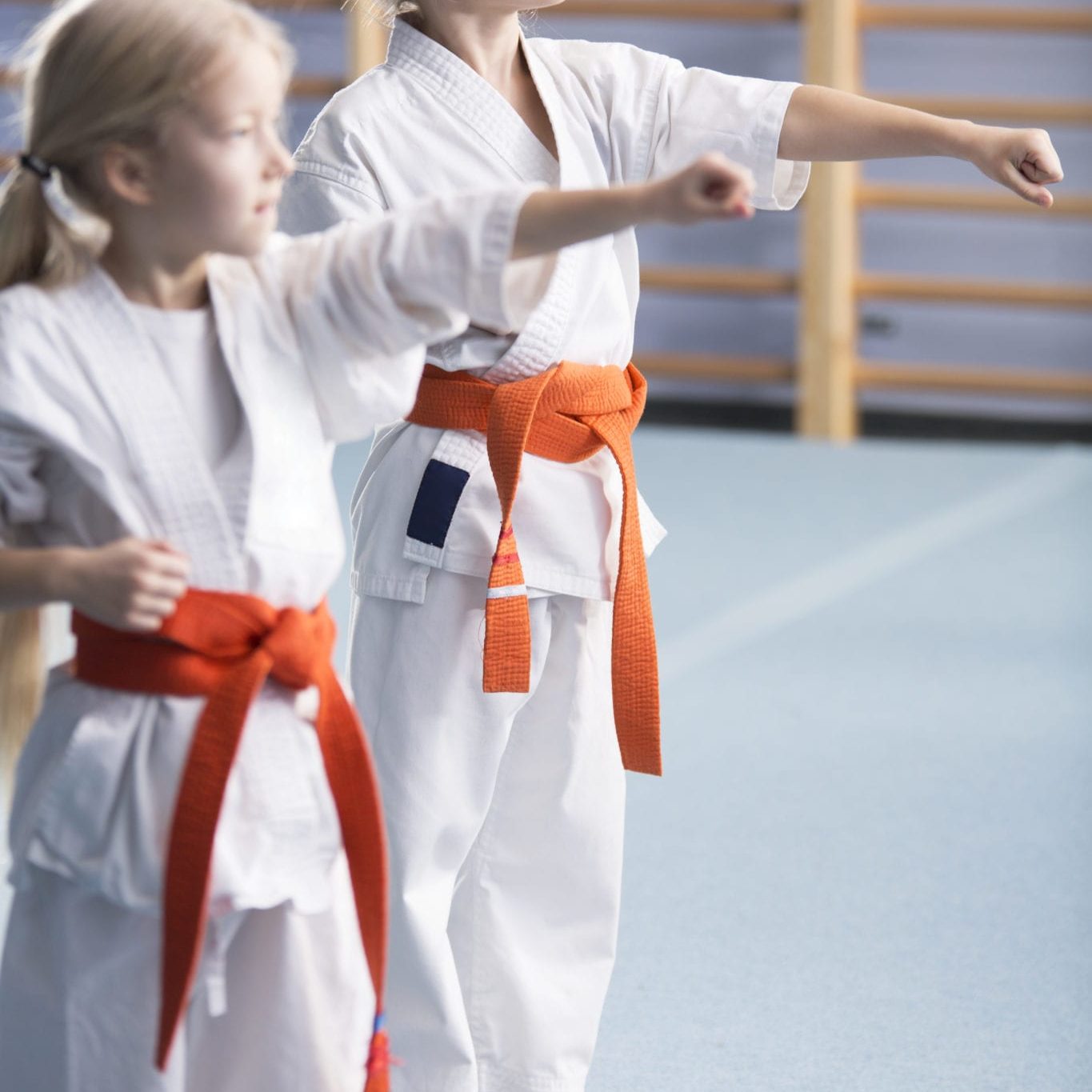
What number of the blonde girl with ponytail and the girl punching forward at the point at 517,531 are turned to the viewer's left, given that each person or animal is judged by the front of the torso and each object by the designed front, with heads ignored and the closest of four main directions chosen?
0

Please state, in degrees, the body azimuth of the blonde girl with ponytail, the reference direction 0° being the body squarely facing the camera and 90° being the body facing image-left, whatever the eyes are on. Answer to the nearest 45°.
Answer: approximately 315°

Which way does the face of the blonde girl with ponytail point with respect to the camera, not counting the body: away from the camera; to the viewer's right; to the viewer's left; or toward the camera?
to the viewer's right

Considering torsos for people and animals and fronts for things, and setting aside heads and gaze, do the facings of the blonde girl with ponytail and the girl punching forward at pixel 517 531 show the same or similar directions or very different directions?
same or similar directions

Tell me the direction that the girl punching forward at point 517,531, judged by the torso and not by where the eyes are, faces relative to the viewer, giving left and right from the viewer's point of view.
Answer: facing the viewer and to the right of the viewer
